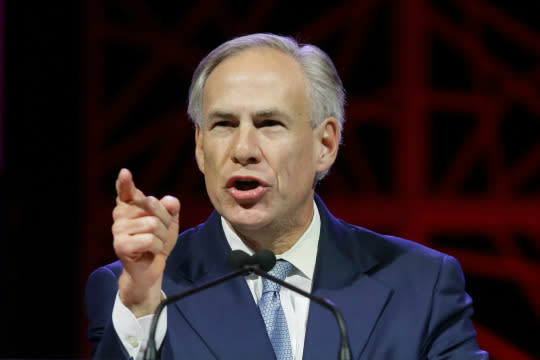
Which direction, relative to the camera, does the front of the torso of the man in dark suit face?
toward the camera
